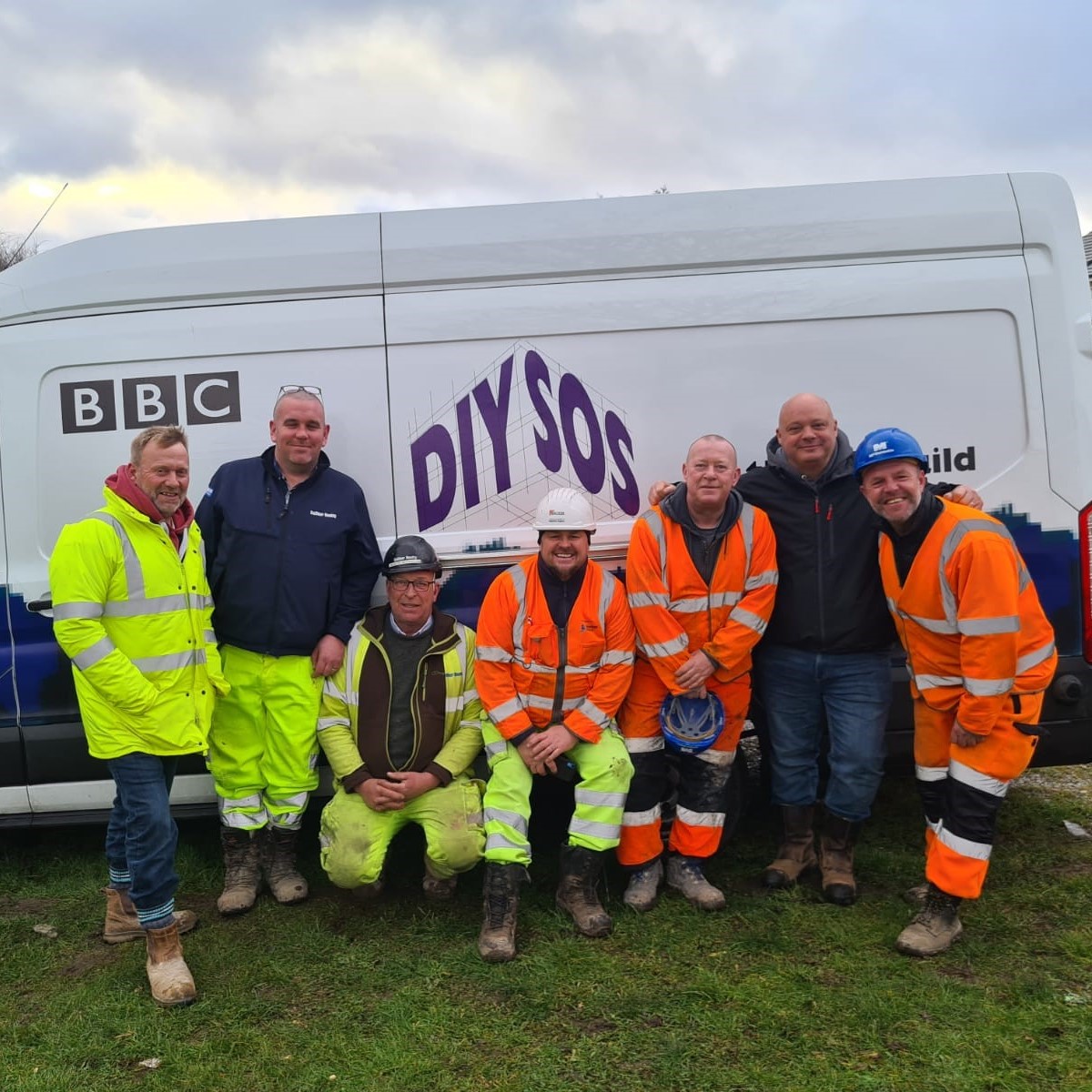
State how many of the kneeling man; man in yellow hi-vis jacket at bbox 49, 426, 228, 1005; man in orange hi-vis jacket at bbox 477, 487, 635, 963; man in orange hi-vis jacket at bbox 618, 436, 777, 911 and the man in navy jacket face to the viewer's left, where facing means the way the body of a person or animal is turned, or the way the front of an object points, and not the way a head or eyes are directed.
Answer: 0

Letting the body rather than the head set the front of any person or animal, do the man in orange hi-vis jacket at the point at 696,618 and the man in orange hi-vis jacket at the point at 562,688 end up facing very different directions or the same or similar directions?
same or similar directions

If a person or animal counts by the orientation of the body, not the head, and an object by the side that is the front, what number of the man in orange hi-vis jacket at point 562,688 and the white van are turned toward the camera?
1

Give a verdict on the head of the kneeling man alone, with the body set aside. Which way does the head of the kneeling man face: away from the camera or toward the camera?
toward the camera

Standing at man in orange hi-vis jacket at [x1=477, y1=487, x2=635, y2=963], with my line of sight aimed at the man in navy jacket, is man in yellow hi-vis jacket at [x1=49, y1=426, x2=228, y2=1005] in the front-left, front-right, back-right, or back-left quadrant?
front-left

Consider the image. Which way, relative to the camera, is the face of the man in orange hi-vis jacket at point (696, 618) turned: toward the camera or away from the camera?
toward the camera

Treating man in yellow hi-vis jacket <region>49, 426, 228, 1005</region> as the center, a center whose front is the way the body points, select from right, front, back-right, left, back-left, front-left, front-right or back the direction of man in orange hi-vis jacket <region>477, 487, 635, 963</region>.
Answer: front-left

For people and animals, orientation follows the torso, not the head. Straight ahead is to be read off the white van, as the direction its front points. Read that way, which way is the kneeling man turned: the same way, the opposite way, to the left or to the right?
to the left

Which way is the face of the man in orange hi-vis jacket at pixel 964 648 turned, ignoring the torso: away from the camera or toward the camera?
toward the camera

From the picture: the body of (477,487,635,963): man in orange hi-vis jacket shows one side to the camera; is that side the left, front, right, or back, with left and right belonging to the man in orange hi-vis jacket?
front

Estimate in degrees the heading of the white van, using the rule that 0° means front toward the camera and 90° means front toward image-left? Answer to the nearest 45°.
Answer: approximately 90°

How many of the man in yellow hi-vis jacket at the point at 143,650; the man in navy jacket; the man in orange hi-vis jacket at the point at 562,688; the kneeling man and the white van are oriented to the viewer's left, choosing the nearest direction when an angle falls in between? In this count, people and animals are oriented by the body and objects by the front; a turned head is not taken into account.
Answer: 1

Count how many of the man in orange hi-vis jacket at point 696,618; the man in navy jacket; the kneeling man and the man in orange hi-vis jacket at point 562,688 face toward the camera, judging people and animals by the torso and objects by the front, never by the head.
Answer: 4

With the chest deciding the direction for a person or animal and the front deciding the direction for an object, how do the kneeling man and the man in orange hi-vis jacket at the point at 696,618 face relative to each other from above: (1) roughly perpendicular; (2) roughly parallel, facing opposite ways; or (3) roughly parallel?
roughly parallel
